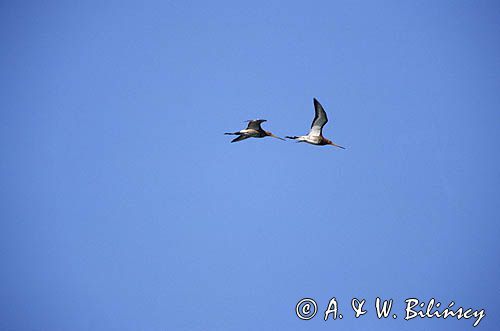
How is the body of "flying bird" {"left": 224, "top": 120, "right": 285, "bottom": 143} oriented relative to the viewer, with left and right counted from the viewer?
facing to the right of the viewer

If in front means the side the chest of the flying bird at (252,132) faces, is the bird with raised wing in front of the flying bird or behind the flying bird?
in front

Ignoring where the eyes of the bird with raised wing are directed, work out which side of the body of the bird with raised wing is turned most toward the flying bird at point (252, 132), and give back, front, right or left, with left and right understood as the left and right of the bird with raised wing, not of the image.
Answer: back

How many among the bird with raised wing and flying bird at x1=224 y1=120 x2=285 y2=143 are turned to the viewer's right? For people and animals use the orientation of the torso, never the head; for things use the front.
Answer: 2

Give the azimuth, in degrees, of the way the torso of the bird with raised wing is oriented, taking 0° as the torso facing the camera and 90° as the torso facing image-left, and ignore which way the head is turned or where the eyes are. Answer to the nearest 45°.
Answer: approximately 270°
